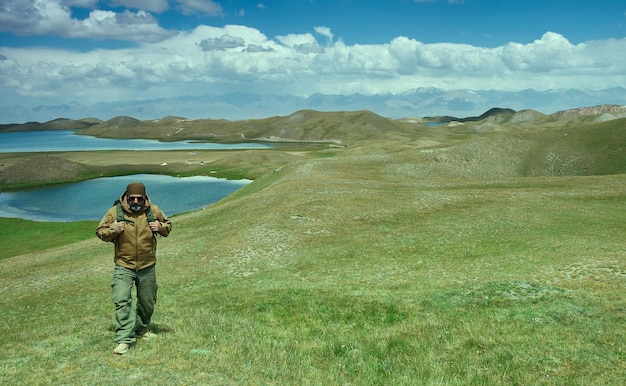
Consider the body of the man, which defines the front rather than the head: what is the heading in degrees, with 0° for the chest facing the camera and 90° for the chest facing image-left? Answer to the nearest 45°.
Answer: approximately 0°
